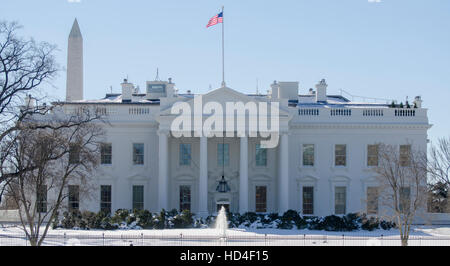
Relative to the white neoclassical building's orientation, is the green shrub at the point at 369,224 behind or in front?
in front

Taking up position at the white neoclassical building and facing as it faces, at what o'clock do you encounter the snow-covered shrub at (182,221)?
The snow-covered shrub is roughly at 1 o'clock from the white neoclassical building.

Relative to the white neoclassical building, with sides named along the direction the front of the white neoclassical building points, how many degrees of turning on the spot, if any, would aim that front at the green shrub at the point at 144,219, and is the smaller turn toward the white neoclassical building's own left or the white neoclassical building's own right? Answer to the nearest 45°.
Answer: approximately 45° to the white neoclassical building's own right

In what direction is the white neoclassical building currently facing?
toward the camera

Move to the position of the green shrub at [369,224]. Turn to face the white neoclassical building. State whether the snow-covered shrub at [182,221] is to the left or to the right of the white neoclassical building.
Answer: left
